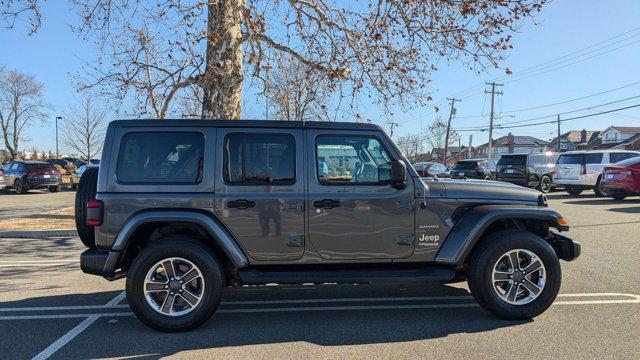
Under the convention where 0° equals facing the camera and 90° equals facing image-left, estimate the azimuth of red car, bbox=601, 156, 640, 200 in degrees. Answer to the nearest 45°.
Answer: approximately 225°

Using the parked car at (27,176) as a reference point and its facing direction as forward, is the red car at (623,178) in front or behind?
behind

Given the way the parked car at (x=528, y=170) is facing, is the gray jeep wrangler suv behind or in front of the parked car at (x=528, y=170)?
behind

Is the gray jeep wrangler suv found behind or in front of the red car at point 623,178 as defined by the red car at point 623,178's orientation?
behind

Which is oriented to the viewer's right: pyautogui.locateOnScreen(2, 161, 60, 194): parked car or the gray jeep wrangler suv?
the gray jeep wrangler suv

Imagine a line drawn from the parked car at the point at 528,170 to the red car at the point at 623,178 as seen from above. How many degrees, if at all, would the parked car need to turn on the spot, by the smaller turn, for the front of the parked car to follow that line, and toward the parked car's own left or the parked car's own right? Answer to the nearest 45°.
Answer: approximately 90° to the parked car's own right

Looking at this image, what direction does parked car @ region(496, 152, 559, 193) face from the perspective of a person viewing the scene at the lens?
facing away from the viewer and to the right of the viewer

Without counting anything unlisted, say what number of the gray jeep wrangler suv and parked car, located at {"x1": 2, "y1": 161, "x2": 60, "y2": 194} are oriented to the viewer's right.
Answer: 1

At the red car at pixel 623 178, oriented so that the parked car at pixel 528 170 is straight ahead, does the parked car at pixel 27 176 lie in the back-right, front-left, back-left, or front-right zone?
front-left

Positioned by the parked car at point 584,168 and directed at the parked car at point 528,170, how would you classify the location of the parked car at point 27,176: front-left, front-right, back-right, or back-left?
front-left

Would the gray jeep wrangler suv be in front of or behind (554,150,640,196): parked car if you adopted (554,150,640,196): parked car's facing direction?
behind

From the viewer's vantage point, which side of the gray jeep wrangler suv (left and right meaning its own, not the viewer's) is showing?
right

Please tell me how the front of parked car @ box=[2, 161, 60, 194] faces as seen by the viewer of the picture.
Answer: facing away from the viewer and to the left of the viewer
